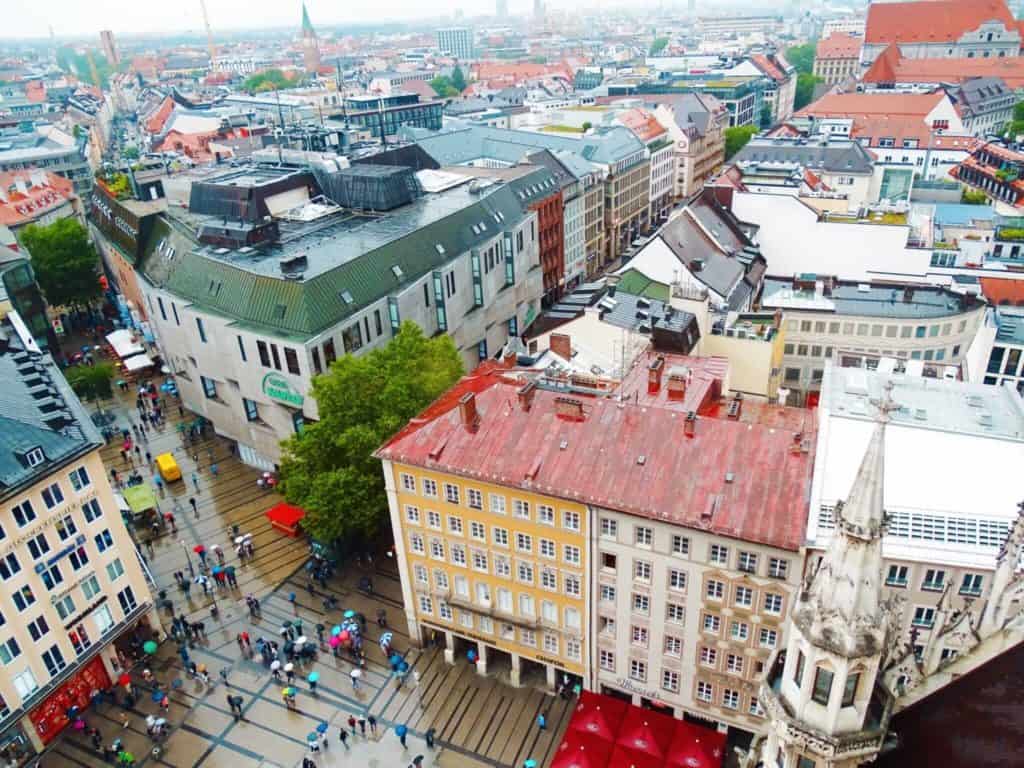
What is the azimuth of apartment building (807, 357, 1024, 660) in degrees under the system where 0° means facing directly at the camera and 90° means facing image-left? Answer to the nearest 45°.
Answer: approximately 0°

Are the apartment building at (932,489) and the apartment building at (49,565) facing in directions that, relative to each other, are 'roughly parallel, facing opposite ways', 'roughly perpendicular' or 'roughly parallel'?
roughly perpendicular

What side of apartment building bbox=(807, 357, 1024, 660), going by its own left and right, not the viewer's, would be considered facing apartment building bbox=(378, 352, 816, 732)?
right

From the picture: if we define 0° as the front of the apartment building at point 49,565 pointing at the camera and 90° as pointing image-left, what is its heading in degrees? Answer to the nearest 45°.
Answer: approximately 315°

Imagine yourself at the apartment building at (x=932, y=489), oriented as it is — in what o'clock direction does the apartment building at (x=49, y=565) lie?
the apartment building at (x=49, y=565) is roughly at 2 o'clock from the apartment building at (x=932, y=489).

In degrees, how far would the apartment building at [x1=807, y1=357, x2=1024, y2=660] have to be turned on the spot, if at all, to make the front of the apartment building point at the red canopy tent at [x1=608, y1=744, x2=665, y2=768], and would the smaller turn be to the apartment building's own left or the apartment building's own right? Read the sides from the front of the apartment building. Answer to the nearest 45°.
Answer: approximately 45° to the apartment building's own right
